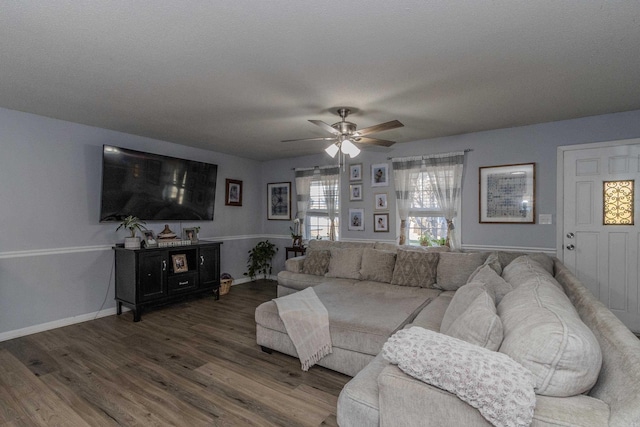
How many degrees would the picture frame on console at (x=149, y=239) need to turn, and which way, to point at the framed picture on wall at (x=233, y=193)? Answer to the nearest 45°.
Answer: approximately 90° to its left

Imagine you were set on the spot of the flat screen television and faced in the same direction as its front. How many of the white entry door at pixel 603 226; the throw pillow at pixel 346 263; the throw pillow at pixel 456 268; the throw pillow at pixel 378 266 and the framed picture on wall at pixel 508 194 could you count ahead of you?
5

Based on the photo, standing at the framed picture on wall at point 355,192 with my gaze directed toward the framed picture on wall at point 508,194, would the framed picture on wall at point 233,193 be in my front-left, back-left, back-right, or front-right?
back-right

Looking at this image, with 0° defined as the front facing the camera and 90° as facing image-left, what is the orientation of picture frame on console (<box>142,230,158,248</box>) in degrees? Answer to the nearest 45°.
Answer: approximately 315°

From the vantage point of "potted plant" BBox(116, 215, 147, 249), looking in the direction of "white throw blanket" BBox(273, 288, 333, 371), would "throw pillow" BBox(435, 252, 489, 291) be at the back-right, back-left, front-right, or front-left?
front-left

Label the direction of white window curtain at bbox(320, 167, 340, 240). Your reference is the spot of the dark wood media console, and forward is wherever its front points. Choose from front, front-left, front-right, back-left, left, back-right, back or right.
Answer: front-left

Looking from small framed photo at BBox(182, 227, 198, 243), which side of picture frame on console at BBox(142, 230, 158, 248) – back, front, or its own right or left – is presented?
left

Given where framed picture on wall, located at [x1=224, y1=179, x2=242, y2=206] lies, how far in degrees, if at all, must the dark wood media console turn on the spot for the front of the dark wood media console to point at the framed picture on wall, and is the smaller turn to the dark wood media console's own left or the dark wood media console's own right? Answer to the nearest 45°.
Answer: approximately 90° to the dark wood media console's own left

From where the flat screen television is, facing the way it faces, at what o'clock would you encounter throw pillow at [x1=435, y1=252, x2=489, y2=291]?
The throw pillow is roughly at 12 o'clock from the flat screen television.

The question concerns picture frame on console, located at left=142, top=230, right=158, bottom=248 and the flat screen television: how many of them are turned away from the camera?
0

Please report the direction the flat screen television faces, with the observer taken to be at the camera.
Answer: facing the viewer and to the right of the viewer

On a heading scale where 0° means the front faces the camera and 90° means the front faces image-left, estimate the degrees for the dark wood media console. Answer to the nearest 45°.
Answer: approximately 315°

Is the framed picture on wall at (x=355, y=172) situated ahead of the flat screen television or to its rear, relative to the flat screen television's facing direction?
ahead

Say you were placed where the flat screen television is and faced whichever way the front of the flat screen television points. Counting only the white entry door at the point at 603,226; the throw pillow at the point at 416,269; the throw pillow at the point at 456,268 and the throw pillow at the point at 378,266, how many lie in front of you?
4
